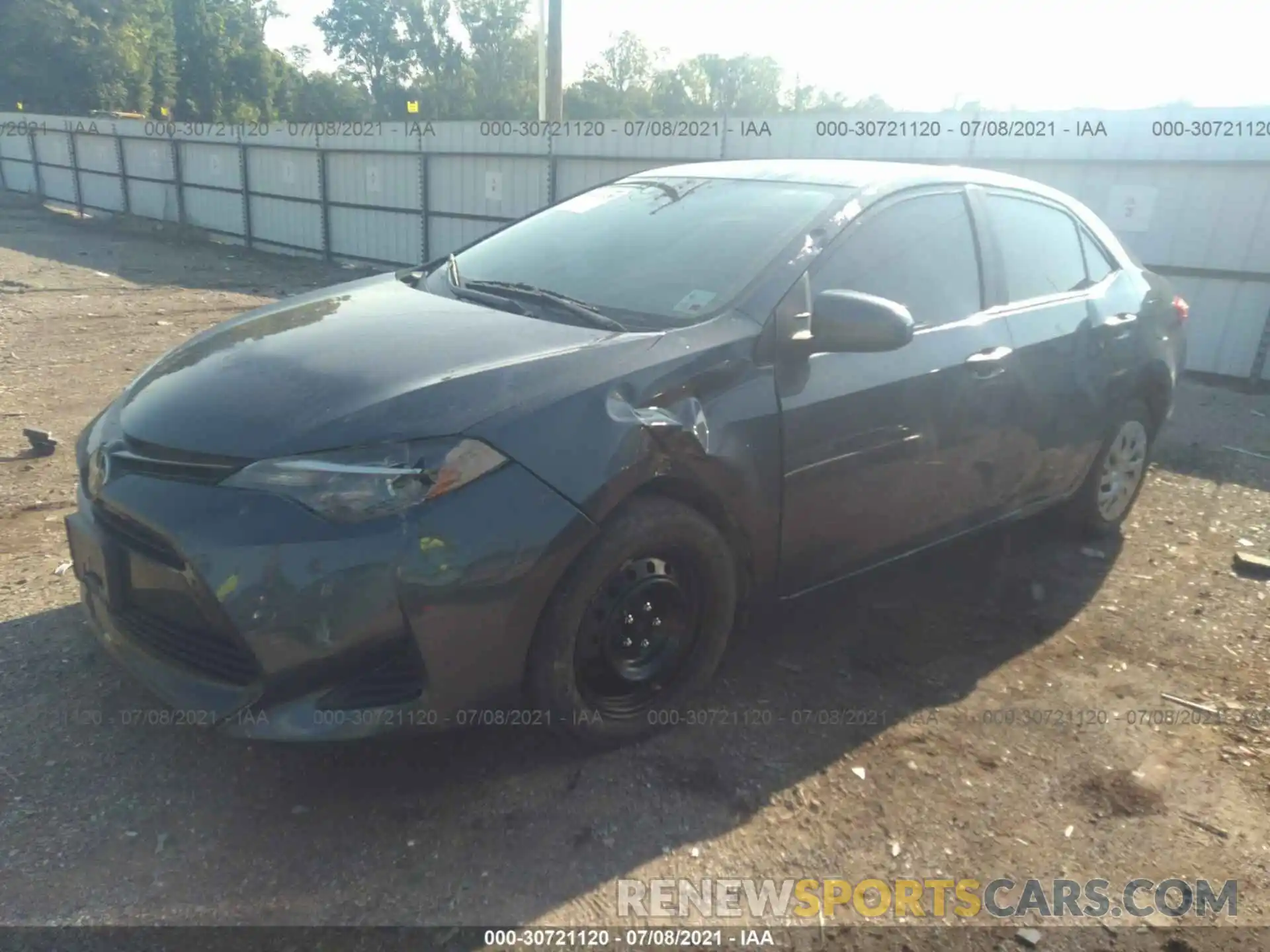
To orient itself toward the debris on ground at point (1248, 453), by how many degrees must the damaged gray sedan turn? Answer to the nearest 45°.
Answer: approximately 180°

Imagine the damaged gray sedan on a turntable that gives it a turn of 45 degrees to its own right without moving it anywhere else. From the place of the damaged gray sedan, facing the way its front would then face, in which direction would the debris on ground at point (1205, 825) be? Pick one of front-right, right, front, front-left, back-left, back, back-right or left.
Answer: back

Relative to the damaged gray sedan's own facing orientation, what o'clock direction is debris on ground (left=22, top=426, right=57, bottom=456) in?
The debris on ground is roughly at 3 o'clock from the damaged gray sedan.

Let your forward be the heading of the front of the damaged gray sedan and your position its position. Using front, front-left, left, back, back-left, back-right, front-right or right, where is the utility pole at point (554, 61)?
back-right

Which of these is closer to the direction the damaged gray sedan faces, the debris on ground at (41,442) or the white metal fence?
the debris on ground

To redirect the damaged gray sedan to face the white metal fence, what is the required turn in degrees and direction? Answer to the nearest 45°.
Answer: approximately 135° to its right

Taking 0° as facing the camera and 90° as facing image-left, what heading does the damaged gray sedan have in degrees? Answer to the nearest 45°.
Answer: approximately 45°

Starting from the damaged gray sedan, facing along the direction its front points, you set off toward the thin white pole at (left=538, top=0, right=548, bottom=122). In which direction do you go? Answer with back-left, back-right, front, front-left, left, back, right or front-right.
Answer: back-right
